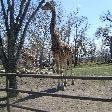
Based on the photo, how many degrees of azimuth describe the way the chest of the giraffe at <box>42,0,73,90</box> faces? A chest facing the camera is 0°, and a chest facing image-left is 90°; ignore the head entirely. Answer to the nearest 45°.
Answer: approximately 45°

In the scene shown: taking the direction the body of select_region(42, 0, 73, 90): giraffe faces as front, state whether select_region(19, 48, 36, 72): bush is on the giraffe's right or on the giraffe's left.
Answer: on the giraffe's right
